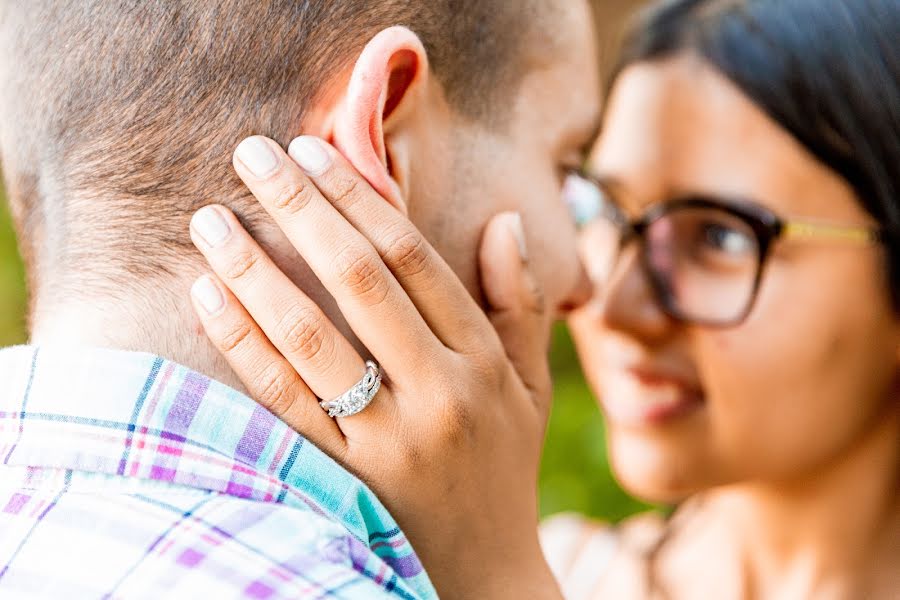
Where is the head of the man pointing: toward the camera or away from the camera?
away from the camera

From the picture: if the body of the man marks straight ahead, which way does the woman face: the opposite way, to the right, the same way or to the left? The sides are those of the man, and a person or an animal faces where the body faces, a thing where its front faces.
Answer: the opposite way

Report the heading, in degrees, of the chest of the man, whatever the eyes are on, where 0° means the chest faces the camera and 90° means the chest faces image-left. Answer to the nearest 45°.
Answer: approximately 225°

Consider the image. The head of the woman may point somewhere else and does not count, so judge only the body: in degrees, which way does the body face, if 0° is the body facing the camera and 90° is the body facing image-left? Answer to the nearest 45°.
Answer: approximately 45°

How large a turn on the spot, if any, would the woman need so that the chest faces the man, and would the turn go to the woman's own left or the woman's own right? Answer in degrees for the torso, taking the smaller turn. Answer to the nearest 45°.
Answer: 0° — they already face them
